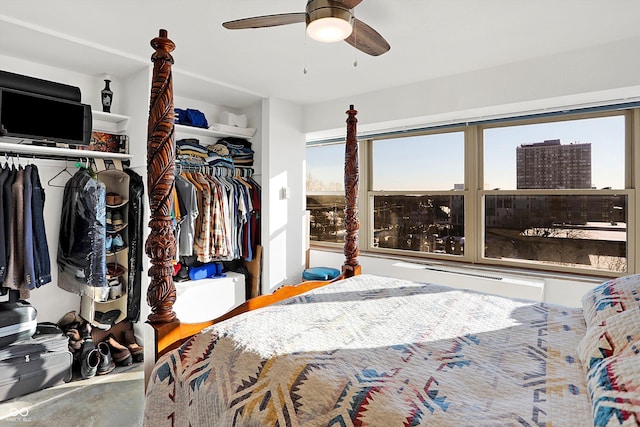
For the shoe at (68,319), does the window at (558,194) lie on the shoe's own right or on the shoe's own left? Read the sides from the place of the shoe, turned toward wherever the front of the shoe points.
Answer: on the shoe's own left

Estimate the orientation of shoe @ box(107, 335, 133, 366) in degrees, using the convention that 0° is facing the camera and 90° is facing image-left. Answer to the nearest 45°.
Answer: approximately 315°

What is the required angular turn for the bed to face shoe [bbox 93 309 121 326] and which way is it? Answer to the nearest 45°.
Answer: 0° — it already faces it

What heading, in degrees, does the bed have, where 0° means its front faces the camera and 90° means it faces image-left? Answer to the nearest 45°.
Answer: approximately 135°

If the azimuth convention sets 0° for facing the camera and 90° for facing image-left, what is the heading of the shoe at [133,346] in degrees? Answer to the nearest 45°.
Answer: approximately 315°

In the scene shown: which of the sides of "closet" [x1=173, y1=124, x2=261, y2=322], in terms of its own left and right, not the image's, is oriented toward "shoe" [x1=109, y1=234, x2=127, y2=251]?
right
